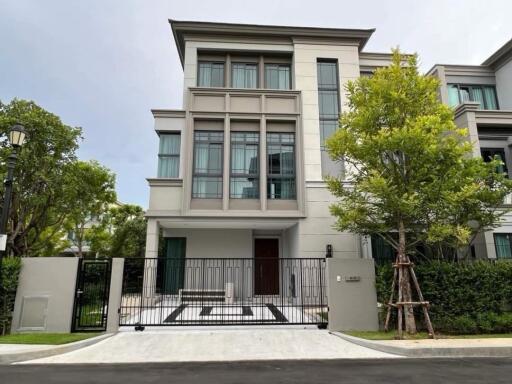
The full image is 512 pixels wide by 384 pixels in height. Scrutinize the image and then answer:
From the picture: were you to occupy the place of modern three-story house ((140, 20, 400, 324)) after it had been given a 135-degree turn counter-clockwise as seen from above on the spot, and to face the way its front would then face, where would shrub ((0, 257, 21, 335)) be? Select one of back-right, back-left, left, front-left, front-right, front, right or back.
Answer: back

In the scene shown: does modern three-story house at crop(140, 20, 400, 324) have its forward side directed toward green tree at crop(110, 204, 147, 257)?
no

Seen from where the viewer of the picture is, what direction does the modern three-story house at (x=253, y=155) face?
facing the viewer

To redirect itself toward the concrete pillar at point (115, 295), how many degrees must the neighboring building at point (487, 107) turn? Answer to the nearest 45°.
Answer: approximately 45° to its right

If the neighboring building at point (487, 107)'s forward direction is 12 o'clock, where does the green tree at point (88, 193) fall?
The green tree is roughly at 2 o'clock from the neighboring building.

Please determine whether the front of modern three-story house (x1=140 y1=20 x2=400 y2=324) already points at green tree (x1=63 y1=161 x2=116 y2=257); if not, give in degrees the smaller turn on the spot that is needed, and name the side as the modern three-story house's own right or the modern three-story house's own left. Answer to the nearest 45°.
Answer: approximately 90° to the modern three-story house's own right

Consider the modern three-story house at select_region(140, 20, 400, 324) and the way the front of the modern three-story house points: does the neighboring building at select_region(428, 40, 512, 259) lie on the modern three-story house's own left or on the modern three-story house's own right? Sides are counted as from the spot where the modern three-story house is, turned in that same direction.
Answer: on the modern three-story house's own left

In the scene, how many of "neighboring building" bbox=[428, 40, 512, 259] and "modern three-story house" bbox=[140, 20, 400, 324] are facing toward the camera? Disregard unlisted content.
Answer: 2

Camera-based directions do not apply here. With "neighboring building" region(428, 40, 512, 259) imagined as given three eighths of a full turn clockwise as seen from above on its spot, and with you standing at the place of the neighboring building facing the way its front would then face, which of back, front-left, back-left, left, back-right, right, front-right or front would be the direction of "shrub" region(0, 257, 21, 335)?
left

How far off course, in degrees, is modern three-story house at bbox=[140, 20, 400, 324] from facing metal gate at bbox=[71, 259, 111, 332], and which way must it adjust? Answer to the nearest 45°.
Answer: approximately 45° to its right

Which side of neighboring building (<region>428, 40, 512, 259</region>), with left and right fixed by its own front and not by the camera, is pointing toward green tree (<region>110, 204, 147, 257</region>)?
right

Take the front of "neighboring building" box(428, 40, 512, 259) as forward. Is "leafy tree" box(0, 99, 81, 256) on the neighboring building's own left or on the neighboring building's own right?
on the neighboring building's own right
